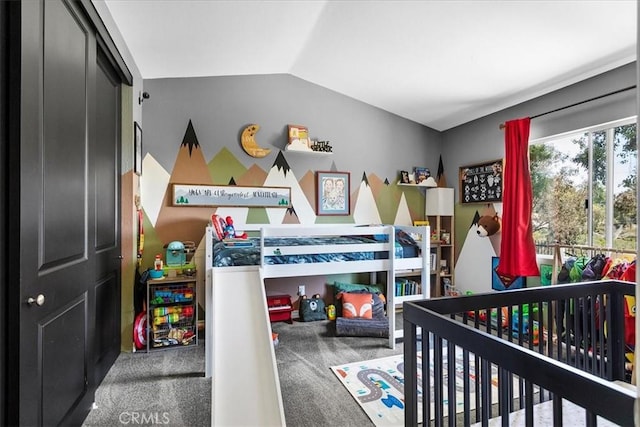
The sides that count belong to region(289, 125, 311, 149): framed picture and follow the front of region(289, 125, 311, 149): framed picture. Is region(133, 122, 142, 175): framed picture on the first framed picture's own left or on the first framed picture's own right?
on the first framed picture's own right

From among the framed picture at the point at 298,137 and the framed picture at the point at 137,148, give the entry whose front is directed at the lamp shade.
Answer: the framed picture at the point at 137,148

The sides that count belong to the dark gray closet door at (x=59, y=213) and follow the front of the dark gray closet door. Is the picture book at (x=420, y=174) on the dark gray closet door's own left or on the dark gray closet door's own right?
on the dark gray closet door's own left

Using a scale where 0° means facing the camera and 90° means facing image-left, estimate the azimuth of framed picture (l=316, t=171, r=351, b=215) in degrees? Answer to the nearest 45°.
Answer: approximately 0°

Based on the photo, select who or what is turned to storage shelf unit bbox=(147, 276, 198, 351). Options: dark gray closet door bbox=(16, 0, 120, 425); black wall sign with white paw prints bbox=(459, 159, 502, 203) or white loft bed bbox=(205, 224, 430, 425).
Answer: the black wall sign with white paw prints

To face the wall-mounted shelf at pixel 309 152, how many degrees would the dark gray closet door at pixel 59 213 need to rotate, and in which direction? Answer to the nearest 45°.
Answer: approximately 90° to its left

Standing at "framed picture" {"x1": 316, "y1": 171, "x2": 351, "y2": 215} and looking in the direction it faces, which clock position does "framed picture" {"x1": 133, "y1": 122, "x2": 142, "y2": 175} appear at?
"framed picture" {"x1": 133, "y1": 122, "x2": 142, "y2": 175} is roughly at 2 o'clock from "framed picture" {"x1": 316, "y1": 171, "x2": 351, "y2": 215}.

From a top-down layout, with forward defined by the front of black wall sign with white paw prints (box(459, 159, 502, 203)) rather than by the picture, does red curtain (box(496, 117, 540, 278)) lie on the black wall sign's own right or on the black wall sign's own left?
on the black wall sign's own left

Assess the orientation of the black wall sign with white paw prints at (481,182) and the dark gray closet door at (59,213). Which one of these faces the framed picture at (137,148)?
the black wall sign with white paw prints
